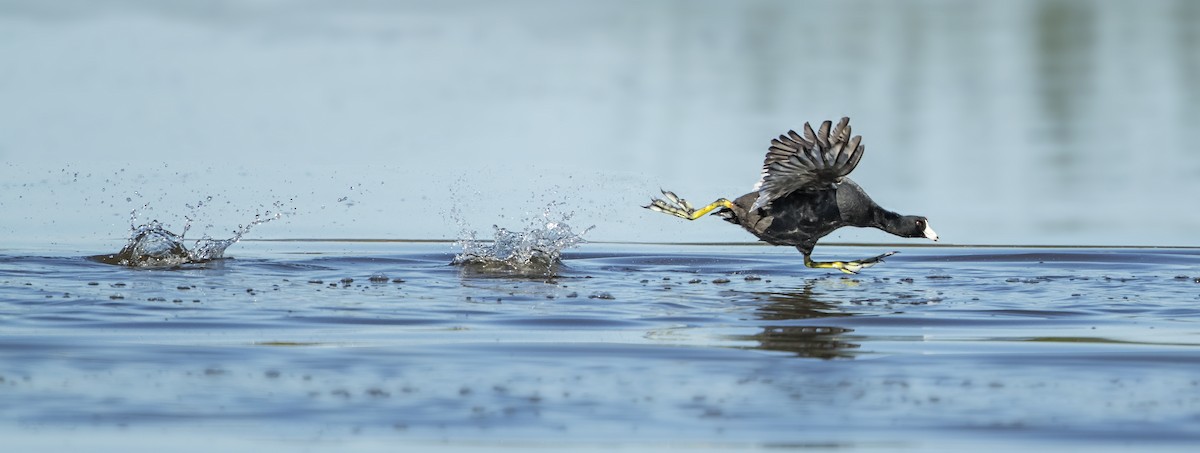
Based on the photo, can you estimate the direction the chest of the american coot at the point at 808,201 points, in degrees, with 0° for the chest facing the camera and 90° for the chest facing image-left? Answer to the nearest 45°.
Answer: approximately 270°

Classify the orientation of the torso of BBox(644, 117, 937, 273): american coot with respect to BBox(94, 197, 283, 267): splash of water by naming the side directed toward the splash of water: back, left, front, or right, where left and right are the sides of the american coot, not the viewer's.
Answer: back

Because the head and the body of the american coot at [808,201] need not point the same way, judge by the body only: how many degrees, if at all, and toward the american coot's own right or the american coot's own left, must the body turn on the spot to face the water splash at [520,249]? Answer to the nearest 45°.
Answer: approximately 180°
